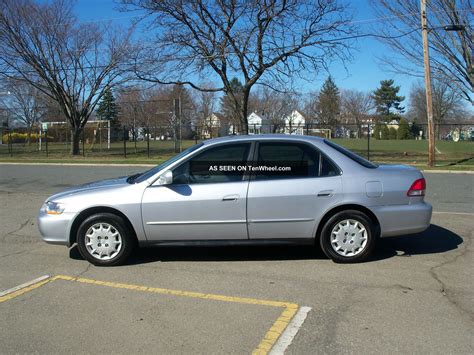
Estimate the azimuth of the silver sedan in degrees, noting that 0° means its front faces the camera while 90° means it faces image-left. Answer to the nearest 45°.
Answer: approximately 90°
